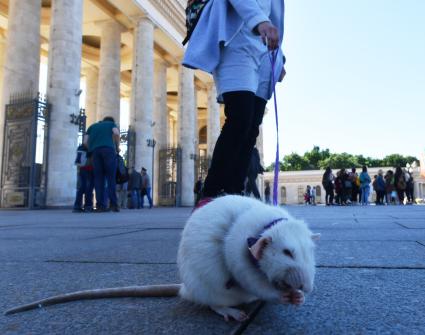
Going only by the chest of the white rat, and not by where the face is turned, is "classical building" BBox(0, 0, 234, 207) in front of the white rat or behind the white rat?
behind

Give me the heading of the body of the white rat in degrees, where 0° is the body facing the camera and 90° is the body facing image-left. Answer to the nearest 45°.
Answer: approximately 315°

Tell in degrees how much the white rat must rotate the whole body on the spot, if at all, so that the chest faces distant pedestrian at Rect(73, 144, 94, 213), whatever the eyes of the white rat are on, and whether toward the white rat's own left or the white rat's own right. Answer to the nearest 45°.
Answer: approximately 135° to the white rat's own left

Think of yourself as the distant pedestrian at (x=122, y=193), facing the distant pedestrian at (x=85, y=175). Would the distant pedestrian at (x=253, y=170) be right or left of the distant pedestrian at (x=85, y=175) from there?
left

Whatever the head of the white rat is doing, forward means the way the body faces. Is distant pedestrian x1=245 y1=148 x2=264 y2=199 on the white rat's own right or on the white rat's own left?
on the white rat's own left

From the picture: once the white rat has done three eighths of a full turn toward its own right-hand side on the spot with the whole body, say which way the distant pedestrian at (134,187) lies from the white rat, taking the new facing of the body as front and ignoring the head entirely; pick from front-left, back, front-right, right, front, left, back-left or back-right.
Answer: right

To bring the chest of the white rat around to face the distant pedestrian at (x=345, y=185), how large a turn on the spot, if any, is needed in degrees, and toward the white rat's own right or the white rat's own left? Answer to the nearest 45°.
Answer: approximately 90° to the white rat's own left

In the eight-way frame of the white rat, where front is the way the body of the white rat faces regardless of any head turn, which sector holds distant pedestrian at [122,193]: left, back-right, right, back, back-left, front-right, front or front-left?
back-left

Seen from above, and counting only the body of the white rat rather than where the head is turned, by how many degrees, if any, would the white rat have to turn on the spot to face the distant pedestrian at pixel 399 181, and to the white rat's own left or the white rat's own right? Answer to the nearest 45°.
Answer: approximately 90° to the white rat's own left

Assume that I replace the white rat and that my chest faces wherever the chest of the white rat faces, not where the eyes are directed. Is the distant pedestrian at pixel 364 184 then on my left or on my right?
on my left
